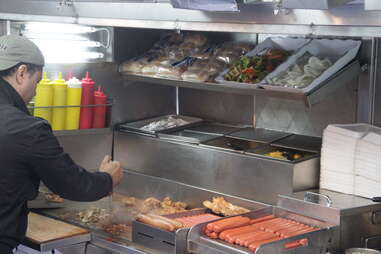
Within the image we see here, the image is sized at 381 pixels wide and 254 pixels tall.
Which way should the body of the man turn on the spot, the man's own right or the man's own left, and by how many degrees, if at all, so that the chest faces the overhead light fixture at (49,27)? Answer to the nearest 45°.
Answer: approximately 45° to the man's own left

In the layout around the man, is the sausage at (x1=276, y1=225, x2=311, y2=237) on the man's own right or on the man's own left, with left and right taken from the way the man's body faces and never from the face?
on the man's own right

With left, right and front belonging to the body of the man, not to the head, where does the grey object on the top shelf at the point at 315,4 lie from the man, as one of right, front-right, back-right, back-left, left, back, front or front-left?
front-right

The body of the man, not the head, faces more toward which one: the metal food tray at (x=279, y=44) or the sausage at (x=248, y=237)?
the metal food tray

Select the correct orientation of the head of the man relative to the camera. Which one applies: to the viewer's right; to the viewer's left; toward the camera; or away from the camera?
to the viewer's right

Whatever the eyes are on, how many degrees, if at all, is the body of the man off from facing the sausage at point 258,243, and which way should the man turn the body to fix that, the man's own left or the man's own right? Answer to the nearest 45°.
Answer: approximately 45° to the man's own right

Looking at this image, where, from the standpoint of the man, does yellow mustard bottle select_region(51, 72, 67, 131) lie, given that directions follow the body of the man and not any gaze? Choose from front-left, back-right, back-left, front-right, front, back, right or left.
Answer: front-left

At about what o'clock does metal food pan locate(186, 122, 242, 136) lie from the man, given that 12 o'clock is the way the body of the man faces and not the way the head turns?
The metal food pan is roughly at 12 o'clock from the man.

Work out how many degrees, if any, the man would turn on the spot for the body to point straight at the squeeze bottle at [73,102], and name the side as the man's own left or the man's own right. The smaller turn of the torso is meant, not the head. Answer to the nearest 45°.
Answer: approximately 45° to the man's own left

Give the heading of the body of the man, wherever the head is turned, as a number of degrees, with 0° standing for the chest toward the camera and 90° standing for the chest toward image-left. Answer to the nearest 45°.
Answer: approximately 225°
